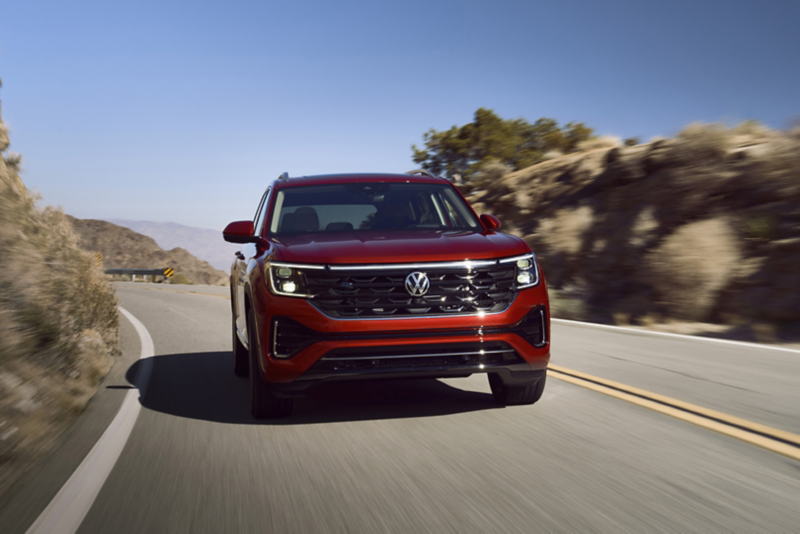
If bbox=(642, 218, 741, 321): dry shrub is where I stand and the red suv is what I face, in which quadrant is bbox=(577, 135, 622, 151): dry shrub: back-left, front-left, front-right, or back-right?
back-right

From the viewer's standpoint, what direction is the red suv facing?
toward the camera

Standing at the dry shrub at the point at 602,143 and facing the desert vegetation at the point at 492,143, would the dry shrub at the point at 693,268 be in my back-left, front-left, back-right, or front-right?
back-left

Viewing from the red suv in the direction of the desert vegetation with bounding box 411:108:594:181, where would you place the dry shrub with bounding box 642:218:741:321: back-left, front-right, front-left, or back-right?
front-right

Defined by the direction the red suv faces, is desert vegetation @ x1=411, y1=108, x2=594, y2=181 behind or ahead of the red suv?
behind

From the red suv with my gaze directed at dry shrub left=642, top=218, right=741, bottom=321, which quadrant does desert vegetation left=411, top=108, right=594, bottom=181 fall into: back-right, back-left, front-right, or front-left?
front-left

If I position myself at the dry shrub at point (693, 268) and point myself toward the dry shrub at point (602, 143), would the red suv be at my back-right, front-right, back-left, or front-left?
back-left

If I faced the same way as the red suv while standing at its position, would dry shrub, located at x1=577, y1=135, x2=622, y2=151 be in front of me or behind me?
behind
